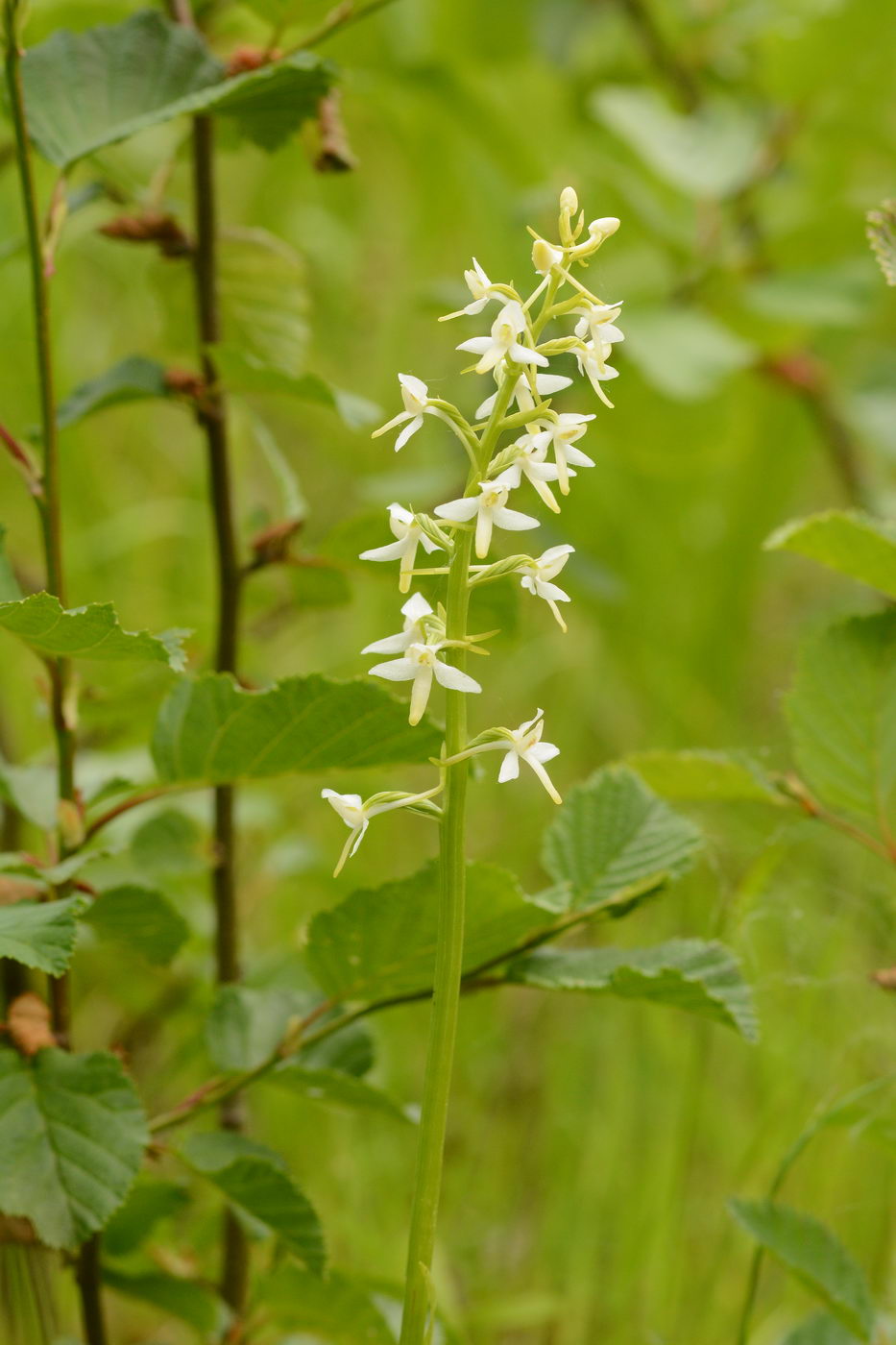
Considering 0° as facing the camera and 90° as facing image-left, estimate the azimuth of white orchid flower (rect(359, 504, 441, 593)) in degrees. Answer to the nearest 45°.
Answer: approximately 45°

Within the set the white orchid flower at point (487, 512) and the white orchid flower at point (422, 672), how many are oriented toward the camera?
2

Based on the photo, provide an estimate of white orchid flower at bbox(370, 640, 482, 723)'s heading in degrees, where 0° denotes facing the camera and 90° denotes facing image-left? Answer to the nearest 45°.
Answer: approximately 0°

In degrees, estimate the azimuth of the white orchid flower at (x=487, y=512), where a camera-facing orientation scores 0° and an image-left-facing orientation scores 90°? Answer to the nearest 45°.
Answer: approximately 0°
